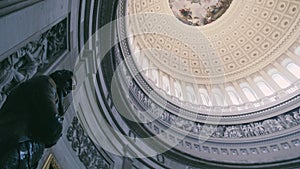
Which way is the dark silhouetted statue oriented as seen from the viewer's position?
to the viewer's right
